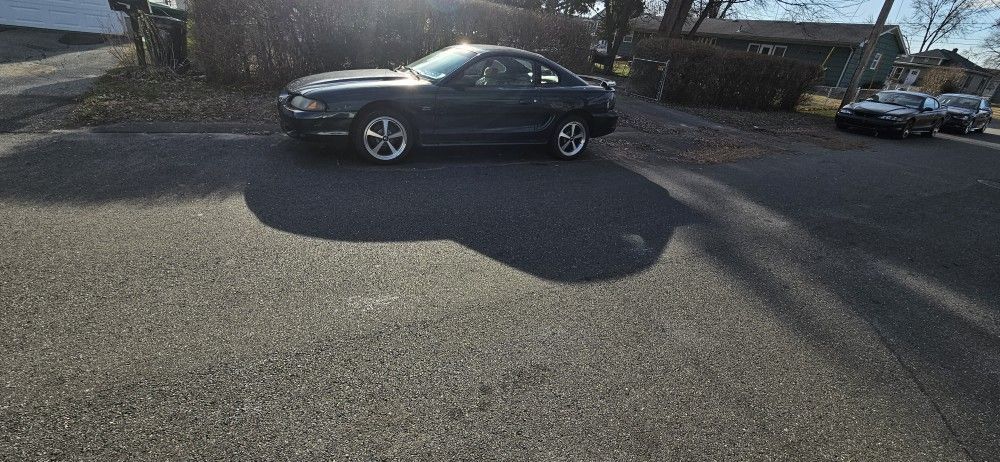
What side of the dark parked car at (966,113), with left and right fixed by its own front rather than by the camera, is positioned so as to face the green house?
right

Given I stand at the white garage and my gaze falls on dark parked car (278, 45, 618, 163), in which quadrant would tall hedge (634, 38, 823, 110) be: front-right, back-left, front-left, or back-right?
front-left

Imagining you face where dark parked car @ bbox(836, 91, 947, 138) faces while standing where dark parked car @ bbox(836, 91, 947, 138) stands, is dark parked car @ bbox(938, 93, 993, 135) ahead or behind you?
behind

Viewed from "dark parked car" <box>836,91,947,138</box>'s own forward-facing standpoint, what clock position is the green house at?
The green house is roughly at 4 o'clock from the dark parked car.

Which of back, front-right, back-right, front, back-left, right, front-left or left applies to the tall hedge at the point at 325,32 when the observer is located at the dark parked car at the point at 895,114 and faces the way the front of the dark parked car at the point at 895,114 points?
front

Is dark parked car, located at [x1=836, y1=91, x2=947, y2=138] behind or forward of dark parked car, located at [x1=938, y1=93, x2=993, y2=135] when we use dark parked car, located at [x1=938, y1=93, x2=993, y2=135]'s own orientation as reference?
forward

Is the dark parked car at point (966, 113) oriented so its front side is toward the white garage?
yes

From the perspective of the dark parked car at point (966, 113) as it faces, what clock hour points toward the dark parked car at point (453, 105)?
the dark parked car at point (453, 105) is roughly at 11 o'clock from the dark parked car at point (966, 113).

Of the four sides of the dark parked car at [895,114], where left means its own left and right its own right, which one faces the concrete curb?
front

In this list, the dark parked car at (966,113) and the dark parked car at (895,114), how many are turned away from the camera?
0

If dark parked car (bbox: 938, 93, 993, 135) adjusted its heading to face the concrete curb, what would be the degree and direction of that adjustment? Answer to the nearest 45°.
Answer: approximately 45° to its left

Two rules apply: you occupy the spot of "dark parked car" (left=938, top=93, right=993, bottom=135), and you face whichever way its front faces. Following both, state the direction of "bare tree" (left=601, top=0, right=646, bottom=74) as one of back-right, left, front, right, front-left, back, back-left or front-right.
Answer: front-right

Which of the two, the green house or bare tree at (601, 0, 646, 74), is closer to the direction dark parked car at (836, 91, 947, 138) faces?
the bare tree

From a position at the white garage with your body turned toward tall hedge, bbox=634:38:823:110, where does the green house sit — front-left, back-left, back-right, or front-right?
front-left

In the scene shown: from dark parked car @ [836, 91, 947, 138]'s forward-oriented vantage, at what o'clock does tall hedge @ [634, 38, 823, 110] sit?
The tall hedge is roughly at 1 o'clock from the dark parked car.

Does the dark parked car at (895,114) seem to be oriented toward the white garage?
yes

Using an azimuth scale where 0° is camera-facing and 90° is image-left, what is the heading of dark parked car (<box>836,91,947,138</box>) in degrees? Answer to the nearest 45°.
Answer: approximately 45°

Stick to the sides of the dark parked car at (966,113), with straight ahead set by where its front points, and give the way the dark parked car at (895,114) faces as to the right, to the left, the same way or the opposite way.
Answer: the same way

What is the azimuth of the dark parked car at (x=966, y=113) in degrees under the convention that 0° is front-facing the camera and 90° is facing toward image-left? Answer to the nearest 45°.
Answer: approximately 45°
